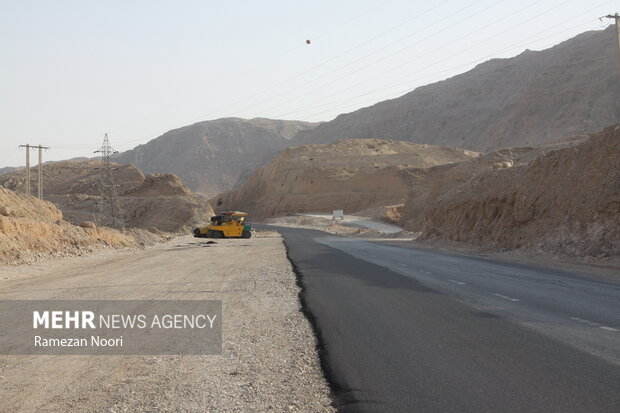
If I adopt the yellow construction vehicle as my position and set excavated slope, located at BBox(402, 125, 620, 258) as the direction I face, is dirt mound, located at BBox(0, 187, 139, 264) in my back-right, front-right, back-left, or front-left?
front-right

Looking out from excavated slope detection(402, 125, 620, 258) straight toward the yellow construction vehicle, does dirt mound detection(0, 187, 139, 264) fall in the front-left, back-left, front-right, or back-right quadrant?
front-left

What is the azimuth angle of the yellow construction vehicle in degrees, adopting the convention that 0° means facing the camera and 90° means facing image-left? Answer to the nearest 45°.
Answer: approximately 90°

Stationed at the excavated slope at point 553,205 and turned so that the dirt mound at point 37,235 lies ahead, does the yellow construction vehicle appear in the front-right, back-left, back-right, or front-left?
front-right

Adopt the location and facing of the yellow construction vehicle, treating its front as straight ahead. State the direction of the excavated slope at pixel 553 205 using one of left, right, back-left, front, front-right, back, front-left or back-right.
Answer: back-left

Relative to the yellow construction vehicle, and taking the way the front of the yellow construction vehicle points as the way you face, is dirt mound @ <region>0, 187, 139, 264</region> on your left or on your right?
on your left

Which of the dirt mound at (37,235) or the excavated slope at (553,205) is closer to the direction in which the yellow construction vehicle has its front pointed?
the dirt mound
